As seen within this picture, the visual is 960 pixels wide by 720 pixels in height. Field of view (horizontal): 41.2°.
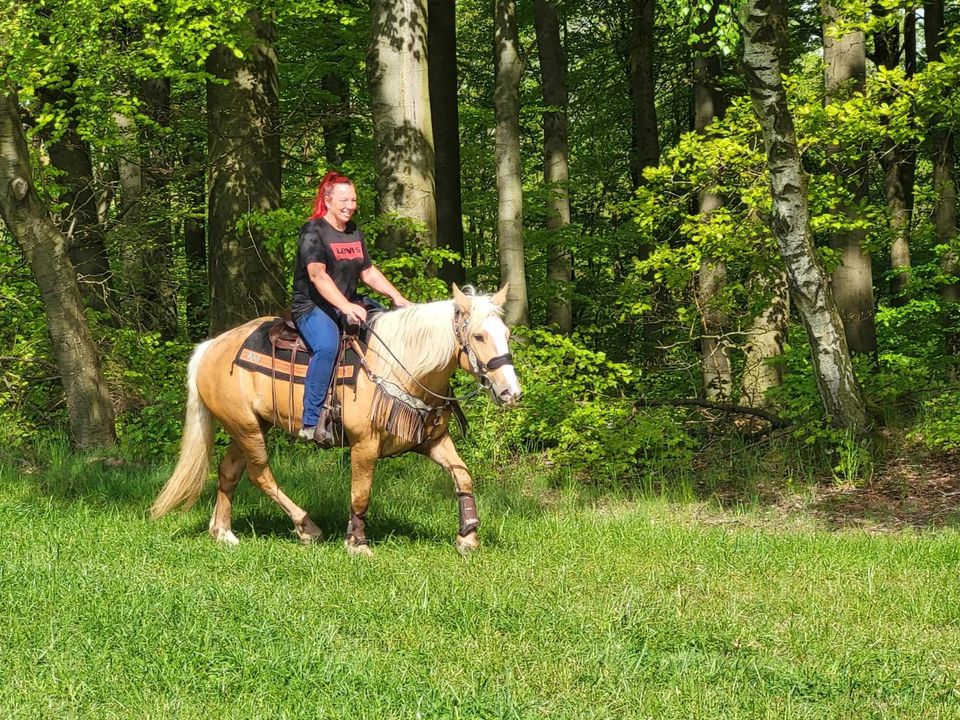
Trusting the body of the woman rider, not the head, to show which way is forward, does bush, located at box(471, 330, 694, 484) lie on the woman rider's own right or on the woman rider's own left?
on the woman rider's own left

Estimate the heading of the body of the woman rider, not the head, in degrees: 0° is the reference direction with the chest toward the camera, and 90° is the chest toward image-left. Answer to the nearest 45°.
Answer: approximately 315°

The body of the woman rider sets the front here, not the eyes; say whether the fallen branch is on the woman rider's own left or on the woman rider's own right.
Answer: on the woman rider's own left

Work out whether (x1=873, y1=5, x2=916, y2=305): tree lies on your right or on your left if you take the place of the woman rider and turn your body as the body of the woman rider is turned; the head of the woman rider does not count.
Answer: on your left

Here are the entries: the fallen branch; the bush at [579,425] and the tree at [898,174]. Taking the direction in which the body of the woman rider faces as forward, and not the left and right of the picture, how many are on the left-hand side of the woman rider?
3

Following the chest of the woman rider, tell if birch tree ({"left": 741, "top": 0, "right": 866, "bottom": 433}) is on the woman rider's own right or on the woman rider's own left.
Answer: on the woman rider's own left
